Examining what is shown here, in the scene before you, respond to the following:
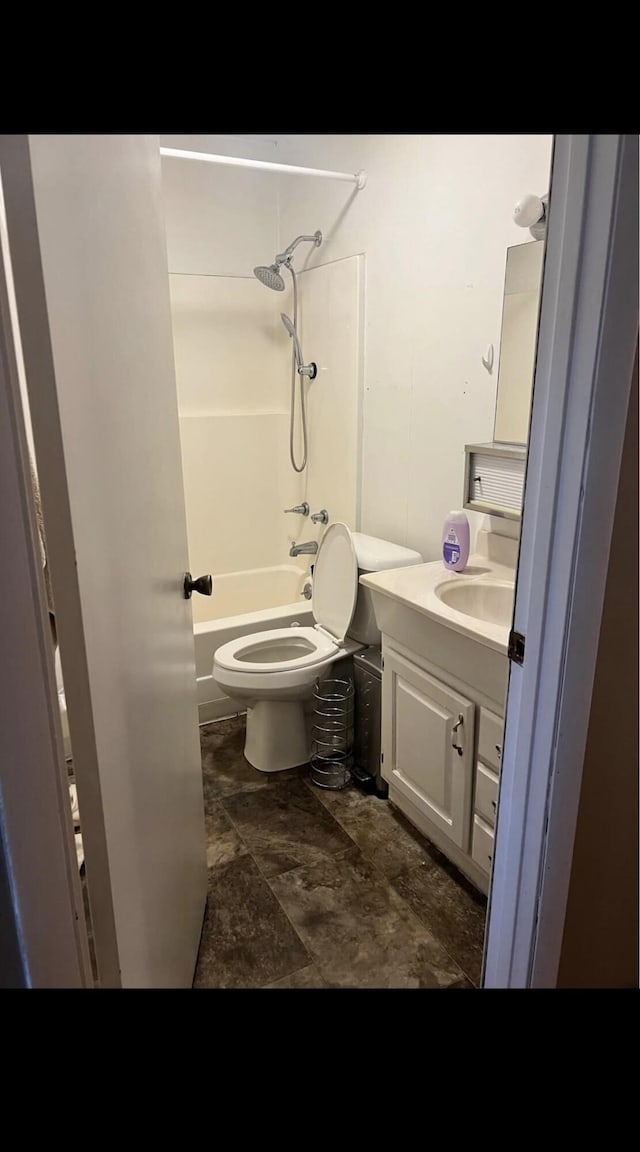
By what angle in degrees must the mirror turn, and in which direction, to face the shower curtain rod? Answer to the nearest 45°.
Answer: approximately 90° to its right

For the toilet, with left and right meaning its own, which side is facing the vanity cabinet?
left

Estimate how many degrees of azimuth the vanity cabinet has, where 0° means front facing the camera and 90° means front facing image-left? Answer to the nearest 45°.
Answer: approximately 45°

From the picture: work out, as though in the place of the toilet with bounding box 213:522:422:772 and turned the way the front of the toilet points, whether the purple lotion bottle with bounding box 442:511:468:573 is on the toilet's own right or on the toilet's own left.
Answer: on the toilet's own left

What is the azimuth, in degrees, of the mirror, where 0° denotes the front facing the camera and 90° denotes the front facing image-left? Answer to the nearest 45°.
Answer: approximately 45°

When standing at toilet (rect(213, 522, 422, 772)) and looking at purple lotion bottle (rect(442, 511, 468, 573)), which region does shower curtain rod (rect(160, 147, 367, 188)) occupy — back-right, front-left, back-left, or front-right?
back-left

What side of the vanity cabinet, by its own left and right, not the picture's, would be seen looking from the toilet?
right
